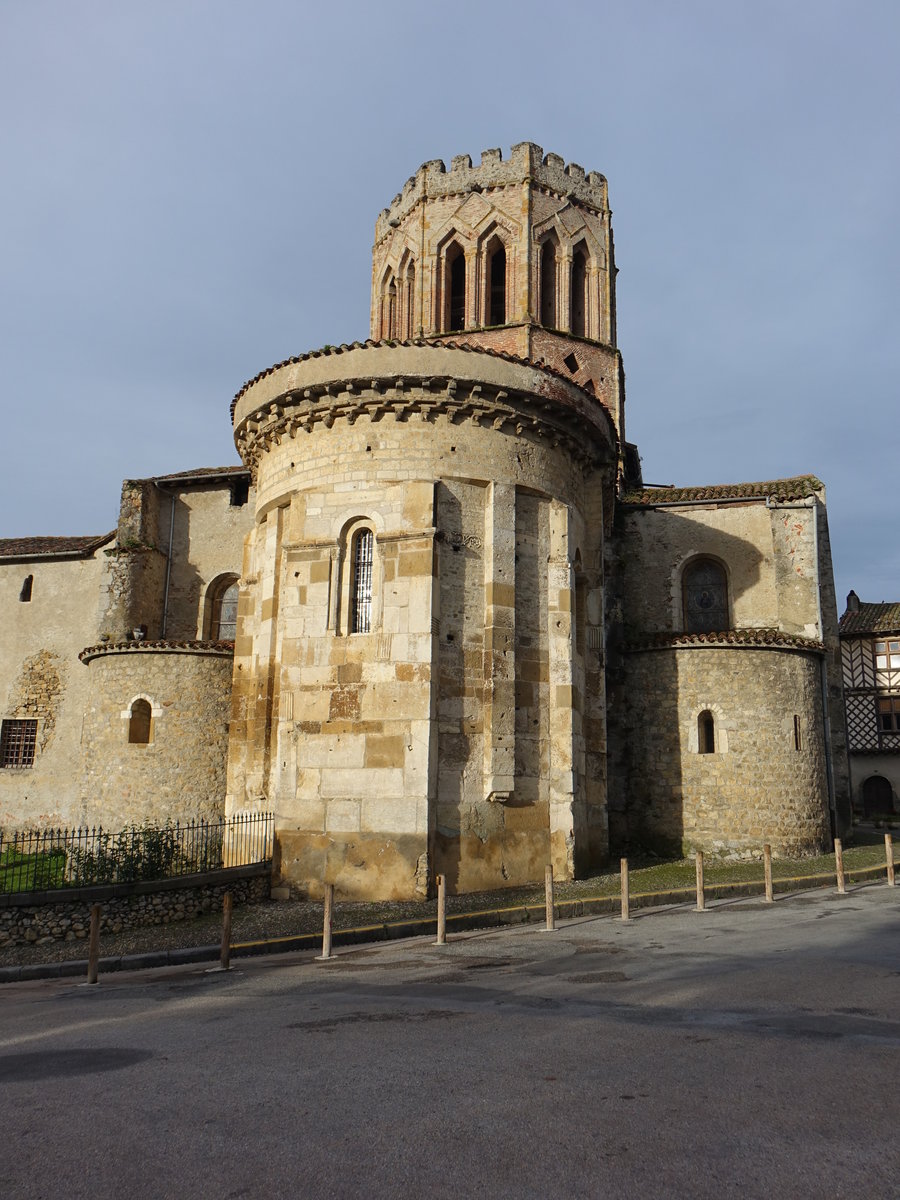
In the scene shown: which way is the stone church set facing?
away from the camera

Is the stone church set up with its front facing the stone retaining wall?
no

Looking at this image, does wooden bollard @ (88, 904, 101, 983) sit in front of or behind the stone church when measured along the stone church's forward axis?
behind

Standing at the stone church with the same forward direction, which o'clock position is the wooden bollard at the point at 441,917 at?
The wooden bollard is roughly at 6 o'clock from the stone church.

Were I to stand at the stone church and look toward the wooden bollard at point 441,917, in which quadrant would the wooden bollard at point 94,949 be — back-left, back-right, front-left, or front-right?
front-right

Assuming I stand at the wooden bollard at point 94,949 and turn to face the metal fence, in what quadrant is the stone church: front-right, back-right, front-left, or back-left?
front-right

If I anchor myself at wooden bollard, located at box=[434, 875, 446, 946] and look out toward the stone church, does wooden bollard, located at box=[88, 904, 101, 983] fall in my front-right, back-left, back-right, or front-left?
back-left
